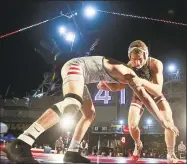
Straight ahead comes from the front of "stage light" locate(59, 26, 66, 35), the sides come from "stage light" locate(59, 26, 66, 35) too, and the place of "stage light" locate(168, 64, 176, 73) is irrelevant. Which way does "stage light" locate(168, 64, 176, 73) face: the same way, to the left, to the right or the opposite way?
the same way

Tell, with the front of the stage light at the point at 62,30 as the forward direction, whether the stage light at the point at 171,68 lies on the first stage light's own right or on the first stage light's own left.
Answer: on the first stage light's own left

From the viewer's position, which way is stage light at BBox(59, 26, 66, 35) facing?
facing the viewer

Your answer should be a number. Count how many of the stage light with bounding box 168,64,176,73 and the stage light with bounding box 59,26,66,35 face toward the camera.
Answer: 2

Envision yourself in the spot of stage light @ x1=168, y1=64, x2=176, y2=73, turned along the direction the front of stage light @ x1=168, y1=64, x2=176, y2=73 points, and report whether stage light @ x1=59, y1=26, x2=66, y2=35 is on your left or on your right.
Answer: on your right
